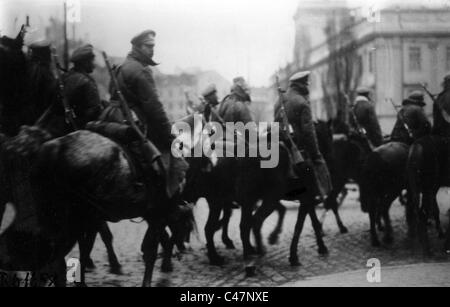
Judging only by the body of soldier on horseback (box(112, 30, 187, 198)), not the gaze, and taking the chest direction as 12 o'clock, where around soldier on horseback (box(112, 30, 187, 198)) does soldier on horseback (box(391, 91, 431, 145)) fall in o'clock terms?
soldier on horseback (box(391, 91, 431, 145)) is roughly at 11 o'clock from soldier on horseback (box(112, 30, 187, 198)).

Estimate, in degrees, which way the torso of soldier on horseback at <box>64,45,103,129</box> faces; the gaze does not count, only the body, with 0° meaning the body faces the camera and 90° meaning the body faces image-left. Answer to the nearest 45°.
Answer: approximately 270°

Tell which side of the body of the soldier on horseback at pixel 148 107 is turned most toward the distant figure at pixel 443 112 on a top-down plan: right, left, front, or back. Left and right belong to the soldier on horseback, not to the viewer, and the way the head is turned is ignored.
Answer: front

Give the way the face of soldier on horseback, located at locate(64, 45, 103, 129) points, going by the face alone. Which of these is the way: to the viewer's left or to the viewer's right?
to the viewer's right

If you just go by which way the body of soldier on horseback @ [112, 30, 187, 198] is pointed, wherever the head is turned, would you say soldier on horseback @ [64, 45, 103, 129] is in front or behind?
behind

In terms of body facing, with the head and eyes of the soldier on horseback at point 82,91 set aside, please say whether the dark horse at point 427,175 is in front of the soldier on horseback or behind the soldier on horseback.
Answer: in front

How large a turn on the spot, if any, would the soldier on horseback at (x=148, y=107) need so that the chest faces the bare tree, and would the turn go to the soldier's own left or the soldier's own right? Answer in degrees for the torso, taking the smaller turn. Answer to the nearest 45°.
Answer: approximately 45° to the soldier's own left

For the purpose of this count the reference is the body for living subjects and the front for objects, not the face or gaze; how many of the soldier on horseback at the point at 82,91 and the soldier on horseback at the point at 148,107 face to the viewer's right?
2

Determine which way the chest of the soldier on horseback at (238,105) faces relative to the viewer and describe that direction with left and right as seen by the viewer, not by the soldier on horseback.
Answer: facing away from the viewer and to the right of the viewer

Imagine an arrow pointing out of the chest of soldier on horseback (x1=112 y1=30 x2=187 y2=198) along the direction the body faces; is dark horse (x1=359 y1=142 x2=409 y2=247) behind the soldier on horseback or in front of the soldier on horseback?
in front

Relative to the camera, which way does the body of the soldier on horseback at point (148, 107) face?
to the viewer's right

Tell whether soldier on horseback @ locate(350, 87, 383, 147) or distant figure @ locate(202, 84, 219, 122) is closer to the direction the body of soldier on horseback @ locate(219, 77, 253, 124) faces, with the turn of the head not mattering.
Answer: the soldier on horseback
